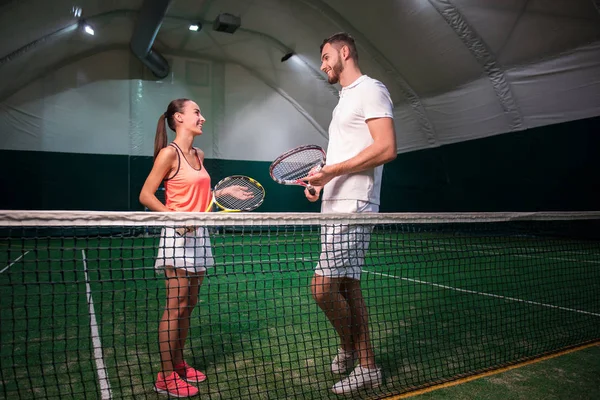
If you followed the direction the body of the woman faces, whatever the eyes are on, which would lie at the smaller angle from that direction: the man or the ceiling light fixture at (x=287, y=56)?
the man

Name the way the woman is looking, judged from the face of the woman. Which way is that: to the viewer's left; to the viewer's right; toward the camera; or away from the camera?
to the viewer's right

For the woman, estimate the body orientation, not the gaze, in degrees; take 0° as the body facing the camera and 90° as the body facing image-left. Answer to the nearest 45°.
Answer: approximately 315°

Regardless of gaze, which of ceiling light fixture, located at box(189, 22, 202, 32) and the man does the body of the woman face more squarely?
the man

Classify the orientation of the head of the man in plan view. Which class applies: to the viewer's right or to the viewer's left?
to the viewer's left

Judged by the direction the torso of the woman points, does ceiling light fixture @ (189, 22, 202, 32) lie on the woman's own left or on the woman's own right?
on the woman's own left

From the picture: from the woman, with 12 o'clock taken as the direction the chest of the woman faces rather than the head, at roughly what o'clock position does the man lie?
The man is roughly at 11 o'clock from the woman.
